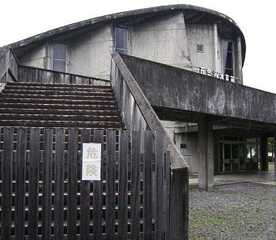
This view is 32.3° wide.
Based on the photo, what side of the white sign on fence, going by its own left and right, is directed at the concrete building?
back

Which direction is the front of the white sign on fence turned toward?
toward the camera

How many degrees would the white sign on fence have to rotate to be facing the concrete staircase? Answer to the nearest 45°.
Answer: approximately 180°
